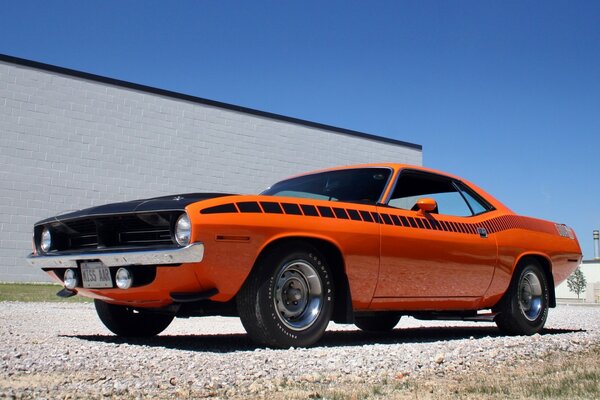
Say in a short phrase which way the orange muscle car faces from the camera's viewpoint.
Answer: facing the viewer and to the left of the viewer
